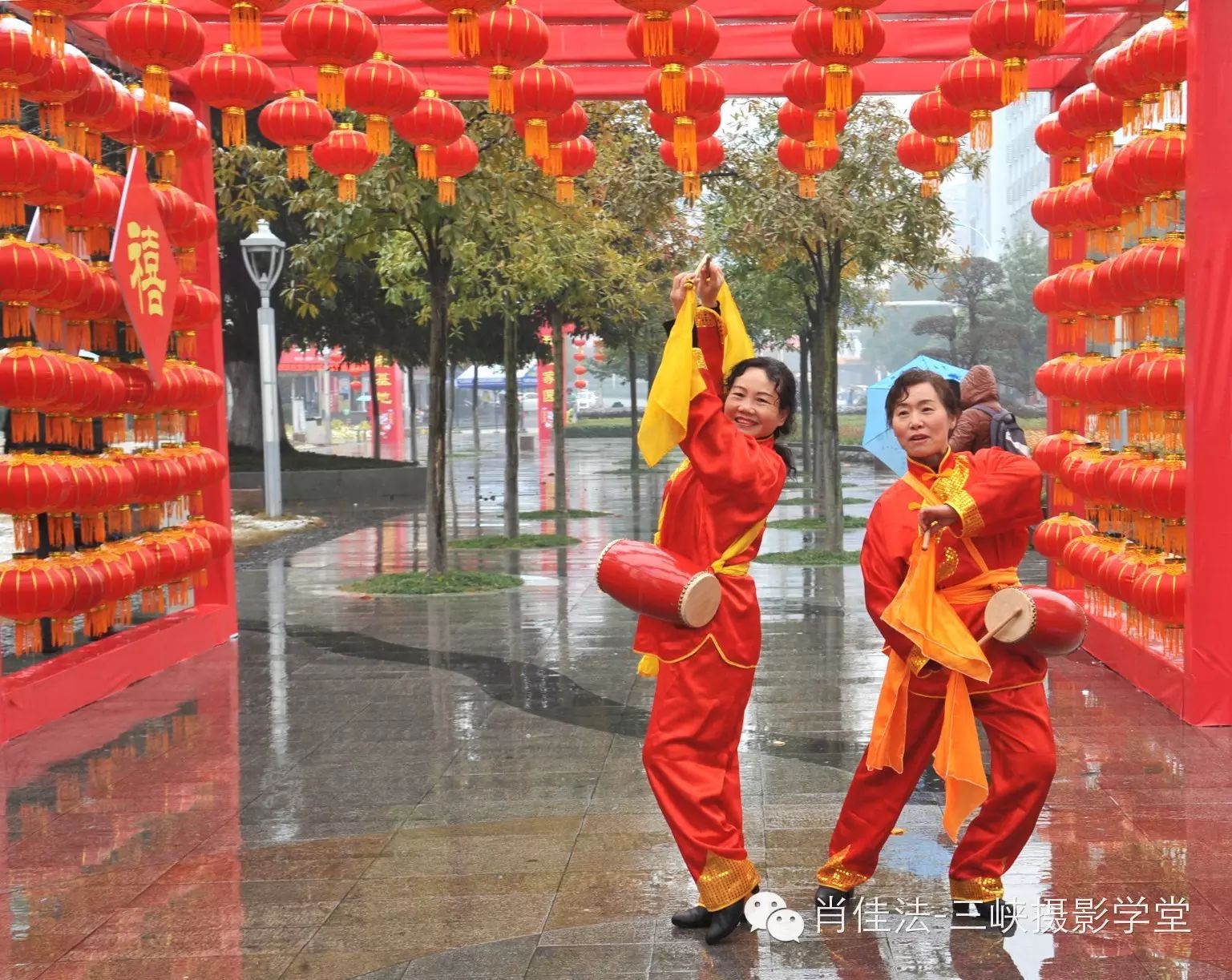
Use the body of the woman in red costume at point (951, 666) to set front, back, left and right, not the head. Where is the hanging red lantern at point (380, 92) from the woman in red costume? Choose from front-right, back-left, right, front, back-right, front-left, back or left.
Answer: back-right

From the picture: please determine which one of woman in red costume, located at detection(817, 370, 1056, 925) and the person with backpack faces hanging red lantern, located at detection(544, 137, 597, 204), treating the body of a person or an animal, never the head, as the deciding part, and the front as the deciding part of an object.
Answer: the person with backpack

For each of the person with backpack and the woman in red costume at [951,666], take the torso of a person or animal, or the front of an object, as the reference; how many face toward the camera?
1

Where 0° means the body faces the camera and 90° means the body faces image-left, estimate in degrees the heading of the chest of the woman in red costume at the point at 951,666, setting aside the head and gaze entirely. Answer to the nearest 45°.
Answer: approximately 0°

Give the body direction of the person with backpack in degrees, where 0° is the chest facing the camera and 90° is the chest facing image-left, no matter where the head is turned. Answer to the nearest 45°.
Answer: approximately 135°

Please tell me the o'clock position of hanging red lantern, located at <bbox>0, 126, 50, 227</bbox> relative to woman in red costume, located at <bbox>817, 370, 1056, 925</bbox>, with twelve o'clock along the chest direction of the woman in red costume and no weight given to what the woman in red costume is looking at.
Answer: The hanging red lantern is roughly at 4 o'clock from the woman in red costume.
